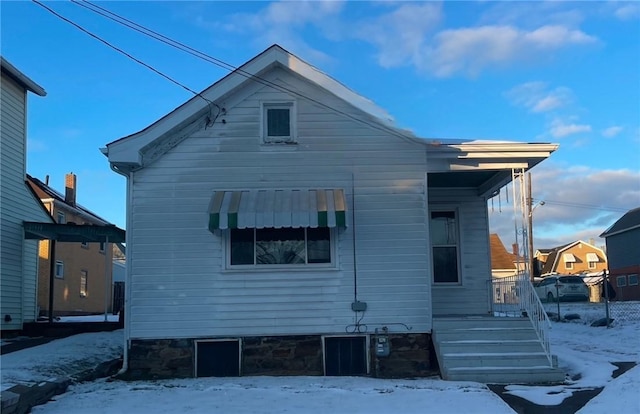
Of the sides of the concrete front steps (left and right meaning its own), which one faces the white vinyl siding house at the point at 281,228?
right

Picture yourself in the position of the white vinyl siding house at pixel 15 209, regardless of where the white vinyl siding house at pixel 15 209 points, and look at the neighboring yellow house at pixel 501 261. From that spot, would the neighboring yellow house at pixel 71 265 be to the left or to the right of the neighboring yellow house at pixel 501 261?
left

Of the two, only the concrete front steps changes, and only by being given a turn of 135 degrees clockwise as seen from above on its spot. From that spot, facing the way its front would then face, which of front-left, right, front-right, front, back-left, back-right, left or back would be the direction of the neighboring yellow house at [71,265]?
front

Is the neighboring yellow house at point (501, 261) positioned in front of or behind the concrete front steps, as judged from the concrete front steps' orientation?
behind

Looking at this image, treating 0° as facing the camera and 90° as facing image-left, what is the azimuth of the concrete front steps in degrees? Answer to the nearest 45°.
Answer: approximately 0°

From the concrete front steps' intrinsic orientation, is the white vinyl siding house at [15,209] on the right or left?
on its right
